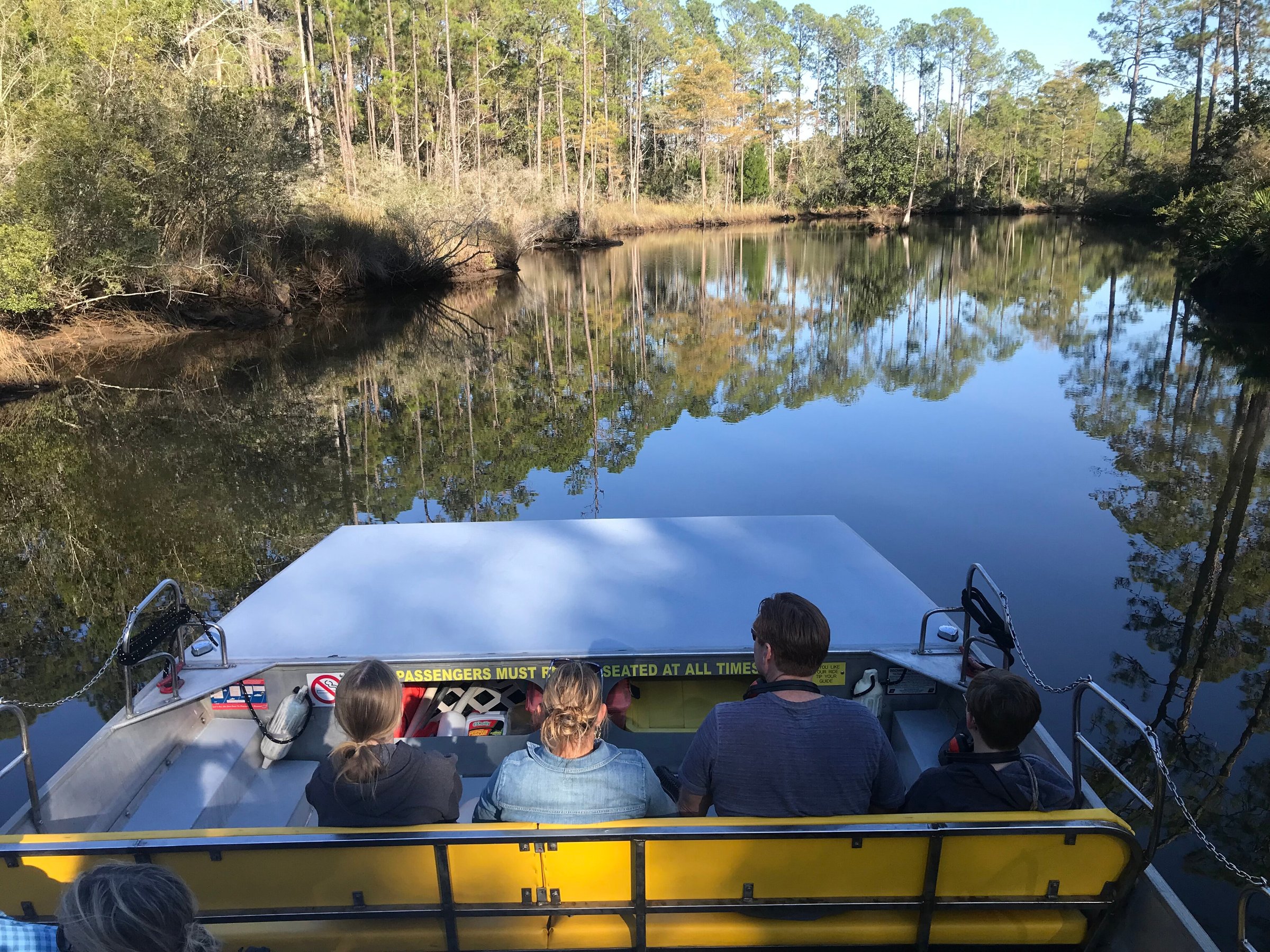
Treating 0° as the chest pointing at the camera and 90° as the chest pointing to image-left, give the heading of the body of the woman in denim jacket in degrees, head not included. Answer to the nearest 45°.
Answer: approximately 180°

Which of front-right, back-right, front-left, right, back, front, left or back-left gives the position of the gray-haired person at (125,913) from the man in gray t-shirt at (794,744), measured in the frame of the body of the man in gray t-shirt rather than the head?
back-left

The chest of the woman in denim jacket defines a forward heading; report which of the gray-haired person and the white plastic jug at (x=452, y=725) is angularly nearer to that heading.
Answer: the white plastic jug

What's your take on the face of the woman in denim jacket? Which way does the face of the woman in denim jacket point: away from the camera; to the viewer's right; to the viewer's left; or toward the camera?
away from the camera

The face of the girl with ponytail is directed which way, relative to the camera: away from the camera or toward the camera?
away from the camera

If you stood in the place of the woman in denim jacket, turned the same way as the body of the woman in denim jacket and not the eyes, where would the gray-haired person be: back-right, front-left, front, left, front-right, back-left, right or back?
back-left

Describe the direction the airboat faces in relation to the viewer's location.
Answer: facing away from the viewer

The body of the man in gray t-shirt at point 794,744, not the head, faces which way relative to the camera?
away from the camera

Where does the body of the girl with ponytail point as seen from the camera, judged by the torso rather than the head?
away from the camera

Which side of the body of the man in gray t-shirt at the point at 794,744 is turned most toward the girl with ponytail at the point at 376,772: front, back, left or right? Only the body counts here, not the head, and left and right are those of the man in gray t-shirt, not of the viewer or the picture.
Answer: left

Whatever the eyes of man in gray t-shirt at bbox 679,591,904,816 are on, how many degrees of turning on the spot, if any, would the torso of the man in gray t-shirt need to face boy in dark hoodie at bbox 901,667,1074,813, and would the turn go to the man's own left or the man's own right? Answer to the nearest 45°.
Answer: approximately 90° to the man's own right

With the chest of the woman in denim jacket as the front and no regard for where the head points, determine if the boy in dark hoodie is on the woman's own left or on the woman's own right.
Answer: on the woman's own right
